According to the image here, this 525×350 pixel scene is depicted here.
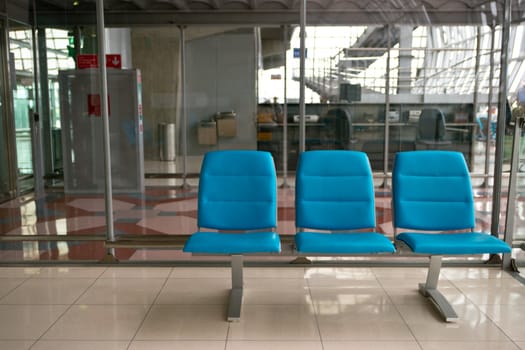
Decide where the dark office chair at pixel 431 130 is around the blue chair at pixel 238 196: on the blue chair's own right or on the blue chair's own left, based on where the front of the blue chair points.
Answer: on the blue chair's own left

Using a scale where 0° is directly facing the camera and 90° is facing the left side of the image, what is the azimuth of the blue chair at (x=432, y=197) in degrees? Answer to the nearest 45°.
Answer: approximately 315°

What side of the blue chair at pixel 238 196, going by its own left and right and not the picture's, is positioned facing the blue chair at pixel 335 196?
left

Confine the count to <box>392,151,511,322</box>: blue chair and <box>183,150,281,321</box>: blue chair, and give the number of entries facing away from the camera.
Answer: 0

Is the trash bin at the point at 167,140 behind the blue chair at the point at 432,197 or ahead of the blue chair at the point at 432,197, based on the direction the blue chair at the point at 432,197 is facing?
behind

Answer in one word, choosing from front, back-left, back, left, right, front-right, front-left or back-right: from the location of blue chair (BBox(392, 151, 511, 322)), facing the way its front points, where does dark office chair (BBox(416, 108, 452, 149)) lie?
back-left

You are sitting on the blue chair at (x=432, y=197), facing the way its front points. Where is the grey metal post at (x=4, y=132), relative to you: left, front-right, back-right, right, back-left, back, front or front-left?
back-right

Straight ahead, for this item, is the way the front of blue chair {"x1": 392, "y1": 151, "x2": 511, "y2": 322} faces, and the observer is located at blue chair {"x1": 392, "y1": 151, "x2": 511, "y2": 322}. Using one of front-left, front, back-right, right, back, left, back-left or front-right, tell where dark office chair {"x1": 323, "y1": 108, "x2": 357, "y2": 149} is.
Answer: back

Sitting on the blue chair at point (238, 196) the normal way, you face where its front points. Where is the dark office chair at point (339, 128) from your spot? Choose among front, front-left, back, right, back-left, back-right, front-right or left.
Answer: back-left
